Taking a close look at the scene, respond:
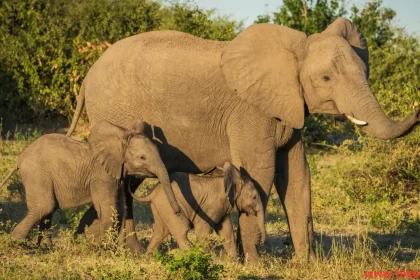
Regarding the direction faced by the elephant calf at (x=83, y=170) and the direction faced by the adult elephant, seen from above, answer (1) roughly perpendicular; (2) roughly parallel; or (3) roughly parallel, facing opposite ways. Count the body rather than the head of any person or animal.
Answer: roughly parallel

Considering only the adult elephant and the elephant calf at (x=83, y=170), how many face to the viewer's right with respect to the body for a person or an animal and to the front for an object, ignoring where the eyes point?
2

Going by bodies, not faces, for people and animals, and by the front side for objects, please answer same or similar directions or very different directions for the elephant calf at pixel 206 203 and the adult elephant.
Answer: same or similar directions

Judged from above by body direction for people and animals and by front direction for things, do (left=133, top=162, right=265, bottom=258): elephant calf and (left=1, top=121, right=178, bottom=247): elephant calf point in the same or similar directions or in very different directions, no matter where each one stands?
same or similar directions

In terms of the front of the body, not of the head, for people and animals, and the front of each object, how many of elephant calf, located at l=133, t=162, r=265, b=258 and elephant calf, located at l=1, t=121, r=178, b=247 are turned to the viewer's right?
2

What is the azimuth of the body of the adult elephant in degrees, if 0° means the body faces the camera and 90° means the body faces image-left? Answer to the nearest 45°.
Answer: approximately 270°

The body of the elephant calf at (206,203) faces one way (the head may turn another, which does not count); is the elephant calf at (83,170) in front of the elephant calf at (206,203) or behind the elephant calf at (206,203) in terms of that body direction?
behind

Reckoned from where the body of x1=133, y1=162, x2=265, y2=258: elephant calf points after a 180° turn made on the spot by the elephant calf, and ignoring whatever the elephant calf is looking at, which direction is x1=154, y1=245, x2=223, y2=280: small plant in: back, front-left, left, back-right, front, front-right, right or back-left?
left

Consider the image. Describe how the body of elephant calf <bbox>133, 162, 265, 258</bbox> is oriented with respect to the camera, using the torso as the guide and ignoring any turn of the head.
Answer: to the viewer's right

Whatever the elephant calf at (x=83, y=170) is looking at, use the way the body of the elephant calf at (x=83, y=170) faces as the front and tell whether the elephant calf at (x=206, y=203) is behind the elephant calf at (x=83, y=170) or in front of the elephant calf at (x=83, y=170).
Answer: in front

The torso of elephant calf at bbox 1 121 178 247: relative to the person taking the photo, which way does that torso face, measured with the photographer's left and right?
facing to the right of the viewer

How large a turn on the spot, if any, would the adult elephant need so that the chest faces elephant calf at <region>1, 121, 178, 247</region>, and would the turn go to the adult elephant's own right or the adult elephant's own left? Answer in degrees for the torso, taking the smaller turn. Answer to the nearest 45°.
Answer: approximately 180°
